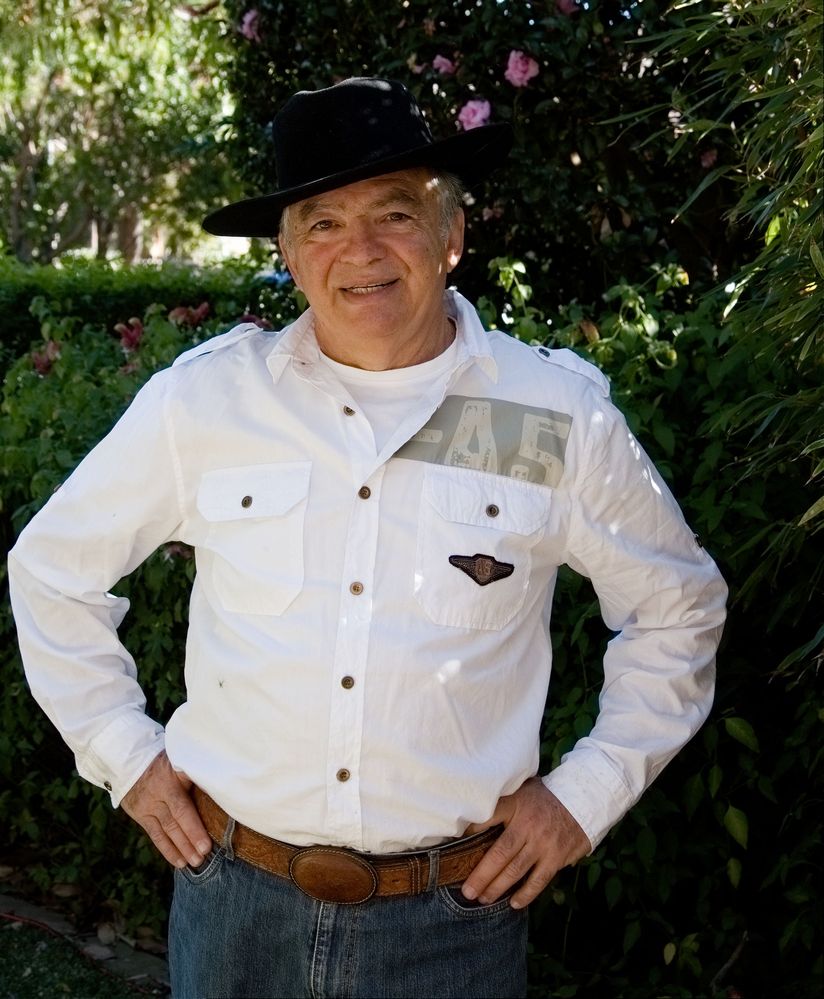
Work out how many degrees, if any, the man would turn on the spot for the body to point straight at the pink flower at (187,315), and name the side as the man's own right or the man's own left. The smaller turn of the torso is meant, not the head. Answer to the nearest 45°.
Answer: approximately 180°

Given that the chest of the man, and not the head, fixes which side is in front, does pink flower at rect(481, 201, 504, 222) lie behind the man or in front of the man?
behind

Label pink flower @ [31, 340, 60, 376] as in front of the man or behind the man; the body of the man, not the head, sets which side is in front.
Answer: behind

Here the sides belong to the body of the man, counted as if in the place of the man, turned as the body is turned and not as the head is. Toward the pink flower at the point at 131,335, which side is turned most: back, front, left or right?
back

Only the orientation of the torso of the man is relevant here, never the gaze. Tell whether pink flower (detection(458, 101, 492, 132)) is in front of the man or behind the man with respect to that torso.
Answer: behind

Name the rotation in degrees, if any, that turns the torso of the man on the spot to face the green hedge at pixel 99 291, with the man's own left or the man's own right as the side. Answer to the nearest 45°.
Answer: approximately 180°

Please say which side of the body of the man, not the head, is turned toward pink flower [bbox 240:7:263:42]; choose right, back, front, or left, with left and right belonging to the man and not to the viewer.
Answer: back

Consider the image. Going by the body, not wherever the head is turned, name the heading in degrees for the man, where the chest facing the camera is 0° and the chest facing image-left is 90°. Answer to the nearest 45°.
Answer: approximately 0°

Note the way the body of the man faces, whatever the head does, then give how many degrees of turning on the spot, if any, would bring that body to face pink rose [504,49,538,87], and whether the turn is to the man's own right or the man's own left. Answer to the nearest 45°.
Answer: approximately 180°
